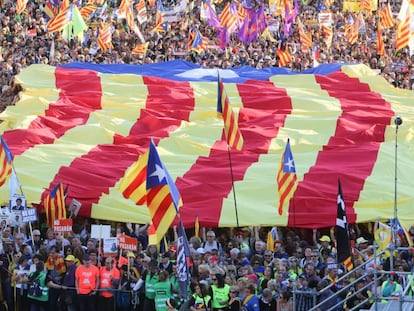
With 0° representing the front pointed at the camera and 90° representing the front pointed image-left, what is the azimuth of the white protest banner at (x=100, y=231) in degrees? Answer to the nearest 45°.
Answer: approximately 0°

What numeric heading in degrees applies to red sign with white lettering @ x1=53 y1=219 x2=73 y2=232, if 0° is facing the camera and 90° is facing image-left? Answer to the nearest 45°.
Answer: approximately 0°

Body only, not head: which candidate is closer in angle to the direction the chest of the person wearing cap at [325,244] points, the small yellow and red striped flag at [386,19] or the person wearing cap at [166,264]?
the person wearing cap

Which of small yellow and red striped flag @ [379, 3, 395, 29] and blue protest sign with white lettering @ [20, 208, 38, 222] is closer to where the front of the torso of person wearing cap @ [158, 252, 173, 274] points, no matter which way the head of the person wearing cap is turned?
the blue protest sign with white lettering

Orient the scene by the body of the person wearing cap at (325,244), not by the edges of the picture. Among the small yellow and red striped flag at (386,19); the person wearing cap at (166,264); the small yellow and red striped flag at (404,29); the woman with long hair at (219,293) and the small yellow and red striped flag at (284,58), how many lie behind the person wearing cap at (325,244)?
3

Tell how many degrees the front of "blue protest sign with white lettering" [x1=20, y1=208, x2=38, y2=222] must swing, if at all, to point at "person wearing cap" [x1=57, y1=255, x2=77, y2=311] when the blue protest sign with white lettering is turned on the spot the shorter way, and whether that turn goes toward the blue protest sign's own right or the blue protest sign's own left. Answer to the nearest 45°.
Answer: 0° — it already faces them

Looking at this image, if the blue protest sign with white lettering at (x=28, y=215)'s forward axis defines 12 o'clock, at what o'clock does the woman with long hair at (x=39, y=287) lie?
The woman with long hair is roughly at 12 o'clock from the blue protest sign with white lettering.
